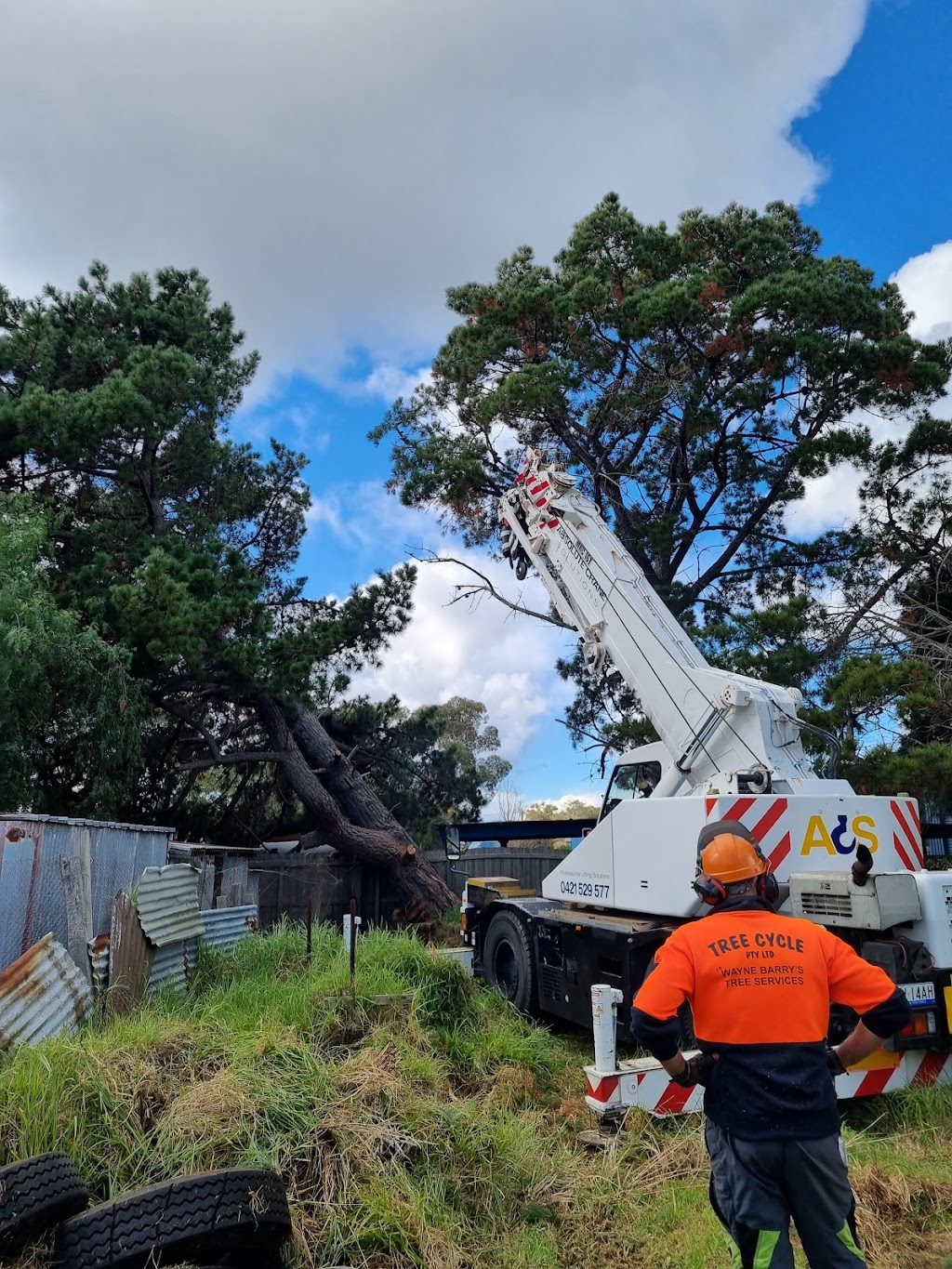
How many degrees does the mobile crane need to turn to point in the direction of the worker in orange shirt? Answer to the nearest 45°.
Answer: approximately 135° to its left

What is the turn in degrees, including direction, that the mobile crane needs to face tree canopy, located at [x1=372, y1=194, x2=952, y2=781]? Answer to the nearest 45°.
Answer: approximately 45° to its right

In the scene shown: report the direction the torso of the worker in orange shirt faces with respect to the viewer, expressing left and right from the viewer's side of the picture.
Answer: facing away from the viewer

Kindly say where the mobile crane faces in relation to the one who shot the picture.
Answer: facing away from the viewer and to the left of the viewer

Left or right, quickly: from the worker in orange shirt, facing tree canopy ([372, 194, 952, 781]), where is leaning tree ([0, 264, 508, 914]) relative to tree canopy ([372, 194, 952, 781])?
left

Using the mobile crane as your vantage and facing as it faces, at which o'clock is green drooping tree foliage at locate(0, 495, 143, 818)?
The green drooping tree foliage is roughly at 11 o'clock from the mobile crane.

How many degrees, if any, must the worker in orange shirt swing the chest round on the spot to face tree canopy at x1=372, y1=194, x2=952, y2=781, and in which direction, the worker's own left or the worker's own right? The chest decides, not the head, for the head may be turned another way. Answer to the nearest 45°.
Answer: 0° — they already face it

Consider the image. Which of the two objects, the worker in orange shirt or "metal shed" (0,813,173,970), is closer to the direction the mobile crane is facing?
the metal shed

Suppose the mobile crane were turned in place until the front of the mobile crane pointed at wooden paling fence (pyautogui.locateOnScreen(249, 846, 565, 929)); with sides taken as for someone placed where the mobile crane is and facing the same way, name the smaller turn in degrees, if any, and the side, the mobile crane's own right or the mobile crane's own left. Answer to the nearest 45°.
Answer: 0° — it already faces it
